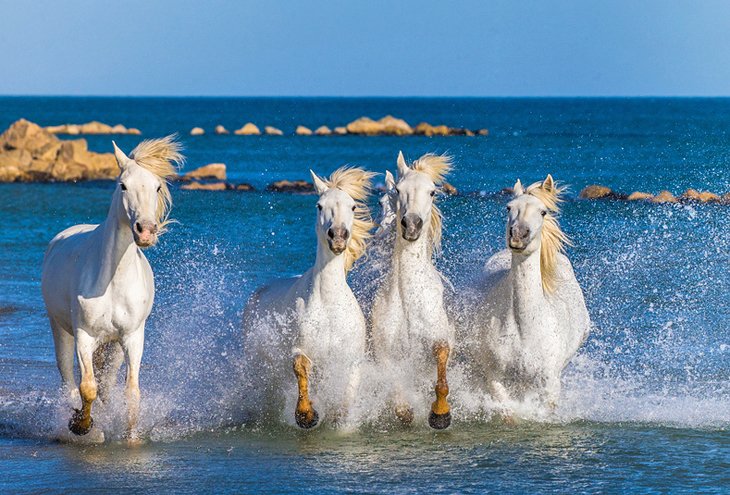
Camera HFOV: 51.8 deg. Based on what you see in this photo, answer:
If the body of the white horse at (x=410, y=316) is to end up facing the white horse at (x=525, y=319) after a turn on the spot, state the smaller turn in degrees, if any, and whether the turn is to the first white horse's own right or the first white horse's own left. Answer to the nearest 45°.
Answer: approximately 90° to the first white horse's own left

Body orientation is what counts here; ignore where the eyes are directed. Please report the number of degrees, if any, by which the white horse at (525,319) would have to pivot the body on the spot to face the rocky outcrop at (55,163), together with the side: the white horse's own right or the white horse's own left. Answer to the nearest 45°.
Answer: approximately 135° to the white horse's own right

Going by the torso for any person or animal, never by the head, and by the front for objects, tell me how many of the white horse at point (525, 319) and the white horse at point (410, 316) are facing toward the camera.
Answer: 2

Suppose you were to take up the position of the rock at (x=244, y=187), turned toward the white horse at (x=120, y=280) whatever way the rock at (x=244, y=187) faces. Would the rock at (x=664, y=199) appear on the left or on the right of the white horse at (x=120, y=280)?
left

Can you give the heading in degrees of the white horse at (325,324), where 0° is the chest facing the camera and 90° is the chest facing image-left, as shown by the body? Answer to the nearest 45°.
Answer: approximately 315°

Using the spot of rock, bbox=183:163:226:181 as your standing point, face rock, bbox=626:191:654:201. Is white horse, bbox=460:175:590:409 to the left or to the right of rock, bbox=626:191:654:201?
right

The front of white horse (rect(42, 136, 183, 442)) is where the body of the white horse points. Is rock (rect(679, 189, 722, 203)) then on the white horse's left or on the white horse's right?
on the white horse's left

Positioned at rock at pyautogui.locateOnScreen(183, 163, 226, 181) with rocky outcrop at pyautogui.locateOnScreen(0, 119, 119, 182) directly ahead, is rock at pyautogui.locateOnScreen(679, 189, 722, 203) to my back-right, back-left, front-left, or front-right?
back-left

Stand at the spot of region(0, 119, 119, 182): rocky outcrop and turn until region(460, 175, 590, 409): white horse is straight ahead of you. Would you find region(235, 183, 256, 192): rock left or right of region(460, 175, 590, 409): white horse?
left

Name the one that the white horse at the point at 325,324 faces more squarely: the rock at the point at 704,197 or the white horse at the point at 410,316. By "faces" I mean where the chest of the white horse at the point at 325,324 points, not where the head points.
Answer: the white horse
